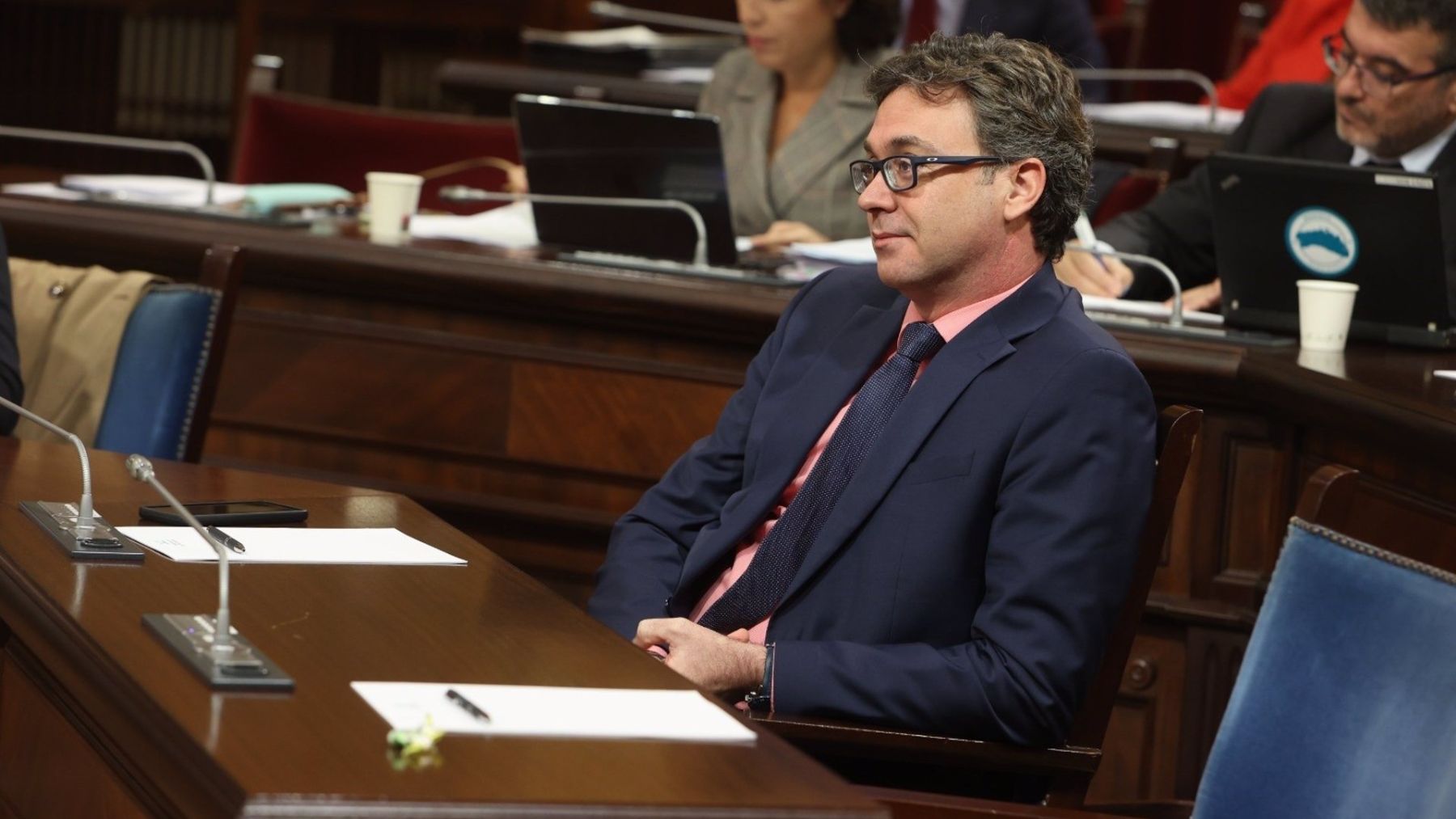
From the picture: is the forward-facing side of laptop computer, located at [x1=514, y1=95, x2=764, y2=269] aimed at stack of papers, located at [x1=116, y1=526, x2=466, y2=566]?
no

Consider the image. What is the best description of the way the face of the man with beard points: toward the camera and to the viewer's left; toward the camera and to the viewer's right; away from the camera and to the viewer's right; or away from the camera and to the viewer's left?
toward the camera and to the viewer's left

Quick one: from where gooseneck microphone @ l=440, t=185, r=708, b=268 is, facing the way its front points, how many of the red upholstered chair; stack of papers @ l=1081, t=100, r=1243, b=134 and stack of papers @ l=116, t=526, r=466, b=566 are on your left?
1

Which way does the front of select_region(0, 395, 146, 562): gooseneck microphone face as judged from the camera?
facing away from the viewer and to the left of the viewer

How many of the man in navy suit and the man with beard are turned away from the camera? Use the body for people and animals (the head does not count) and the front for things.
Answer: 0

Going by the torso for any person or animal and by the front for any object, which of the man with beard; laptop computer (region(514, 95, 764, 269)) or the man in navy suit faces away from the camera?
the laptop computer

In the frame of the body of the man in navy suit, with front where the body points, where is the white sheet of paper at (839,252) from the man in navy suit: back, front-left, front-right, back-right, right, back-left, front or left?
back-right

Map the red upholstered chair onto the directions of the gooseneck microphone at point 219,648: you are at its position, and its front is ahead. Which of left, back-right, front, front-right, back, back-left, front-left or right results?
front-right

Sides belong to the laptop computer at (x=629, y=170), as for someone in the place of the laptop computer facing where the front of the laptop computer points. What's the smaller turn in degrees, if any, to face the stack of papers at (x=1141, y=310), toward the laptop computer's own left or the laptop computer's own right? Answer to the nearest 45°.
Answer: approximately 90° to the laptop computer's own right

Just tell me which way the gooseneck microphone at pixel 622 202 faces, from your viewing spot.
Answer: facing to the left of the viewer

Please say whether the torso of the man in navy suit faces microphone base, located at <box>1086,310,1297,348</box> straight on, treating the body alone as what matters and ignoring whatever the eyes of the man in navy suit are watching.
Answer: no

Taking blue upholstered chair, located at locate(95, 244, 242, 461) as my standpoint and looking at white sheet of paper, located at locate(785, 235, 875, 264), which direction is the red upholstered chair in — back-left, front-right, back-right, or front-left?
front-left

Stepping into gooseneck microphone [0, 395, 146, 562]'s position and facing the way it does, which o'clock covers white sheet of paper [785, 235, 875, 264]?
The white sheet of paper is roughly at 3 o'clock from the gooseneck microphone.

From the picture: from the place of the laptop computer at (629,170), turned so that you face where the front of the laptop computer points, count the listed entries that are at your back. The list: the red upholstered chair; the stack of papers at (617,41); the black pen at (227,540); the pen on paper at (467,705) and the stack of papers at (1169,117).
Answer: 2

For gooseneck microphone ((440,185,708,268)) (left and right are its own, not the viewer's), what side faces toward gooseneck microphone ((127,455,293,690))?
left

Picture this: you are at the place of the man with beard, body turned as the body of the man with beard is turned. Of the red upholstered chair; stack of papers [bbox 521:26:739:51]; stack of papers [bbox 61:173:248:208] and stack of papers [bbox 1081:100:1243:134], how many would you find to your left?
0
